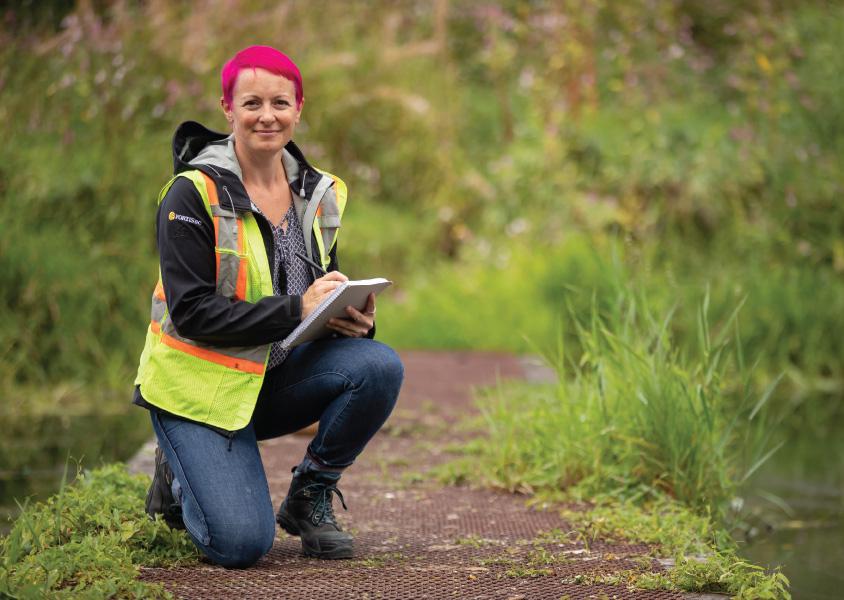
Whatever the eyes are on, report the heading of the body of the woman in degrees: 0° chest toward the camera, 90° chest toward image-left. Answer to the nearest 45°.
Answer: approximately 315°

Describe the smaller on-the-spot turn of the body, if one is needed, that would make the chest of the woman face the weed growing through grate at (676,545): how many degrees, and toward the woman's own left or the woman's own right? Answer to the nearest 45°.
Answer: approximately 45° to the woman's own left
